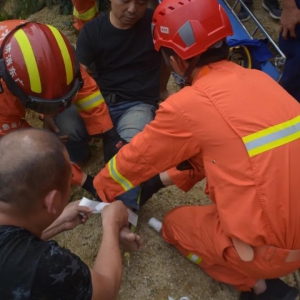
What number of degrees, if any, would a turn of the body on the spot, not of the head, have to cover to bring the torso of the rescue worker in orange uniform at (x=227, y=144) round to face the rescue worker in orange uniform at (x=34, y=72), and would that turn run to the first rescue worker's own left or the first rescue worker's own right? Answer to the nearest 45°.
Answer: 0° — they already face them

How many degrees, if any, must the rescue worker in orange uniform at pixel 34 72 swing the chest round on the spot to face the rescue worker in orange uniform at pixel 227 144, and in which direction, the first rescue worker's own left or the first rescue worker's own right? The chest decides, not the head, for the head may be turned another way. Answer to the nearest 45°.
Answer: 0° — they already face them

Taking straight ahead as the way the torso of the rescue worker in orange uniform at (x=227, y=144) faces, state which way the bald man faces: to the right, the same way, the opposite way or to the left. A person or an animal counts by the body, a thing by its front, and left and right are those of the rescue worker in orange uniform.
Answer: to the right

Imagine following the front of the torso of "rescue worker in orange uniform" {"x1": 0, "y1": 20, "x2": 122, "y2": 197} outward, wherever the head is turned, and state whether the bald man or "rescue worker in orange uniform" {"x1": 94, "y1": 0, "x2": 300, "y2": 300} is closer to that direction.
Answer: the rescue worker in orange uniform

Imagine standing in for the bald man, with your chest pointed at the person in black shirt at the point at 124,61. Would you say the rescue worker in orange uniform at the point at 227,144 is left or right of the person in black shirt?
right

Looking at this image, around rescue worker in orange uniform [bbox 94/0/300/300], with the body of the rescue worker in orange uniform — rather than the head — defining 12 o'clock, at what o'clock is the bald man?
The bald man is roughly at 9 o'clock from the rescue worker in orange uniform.

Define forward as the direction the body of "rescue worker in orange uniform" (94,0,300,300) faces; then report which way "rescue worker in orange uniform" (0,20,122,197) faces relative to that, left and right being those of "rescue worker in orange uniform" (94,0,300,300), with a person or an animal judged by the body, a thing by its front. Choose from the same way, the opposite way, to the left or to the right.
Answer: the opposite way

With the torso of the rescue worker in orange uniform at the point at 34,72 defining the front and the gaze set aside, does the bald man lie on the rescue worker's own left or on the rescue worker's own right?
on the rescue worker's own right

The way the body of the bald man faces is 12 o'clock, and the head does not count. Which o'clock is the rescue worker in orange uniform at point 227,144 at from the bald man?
The rescue worker in orange uniform is roughly at 1 o'clock from the bald man.

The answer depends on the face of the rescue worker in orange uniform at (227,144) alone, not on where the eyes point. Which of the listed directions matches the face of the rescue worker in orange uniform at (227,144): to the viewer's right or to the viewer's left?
to the viewer's left

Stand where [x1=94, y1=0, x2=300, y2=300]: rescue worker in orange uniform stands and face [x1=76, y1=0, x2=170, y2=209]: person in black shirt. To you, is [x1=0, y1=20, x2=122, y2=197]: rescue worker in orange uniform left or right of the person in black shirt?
left

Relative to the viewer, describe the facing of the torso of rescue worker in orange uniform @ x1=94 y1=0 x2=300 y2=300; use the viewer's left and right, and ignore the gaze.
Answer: facing away from the viewer and to the left of the viewer

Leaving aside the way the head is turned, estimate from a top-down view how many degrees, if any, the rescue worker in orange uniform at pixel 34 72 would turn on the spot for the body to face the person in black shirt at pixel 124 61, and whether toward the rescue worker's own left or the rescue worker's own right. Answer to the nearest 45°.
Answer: approximately 90° to the rescue worker's own left
